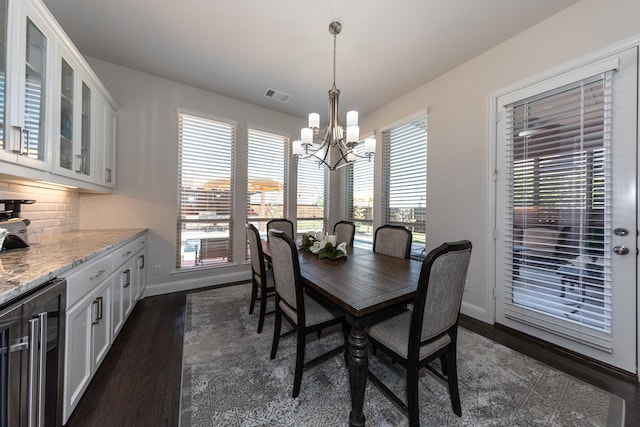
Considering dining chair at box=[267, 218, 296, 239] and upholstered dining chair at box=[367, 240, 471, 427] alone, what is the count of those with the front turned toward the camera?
1

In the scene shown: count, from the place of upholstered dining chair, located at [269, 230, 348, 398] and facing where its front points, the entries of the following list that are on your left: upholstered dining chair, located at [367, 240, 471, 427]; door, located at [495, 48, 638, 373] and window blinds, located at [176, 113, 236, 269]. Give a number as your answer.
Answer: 1

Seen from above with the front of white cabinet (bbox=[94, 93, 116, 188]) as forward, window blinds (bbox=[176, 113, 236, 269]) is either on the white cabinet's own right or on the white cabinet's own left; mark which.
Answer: on the white cabinet's own left

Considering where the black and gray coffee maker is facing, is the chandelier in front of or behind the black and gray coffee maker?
in front

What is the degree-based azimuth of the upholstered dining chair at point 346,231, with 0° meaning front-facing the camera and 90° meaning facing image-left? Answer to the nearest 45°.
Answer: approximately 45°

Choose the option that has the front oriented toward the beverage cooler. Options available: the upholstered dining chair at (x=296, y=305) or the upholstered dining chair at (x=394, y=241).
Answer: the upholstered dining chair at (x=394, y=241)

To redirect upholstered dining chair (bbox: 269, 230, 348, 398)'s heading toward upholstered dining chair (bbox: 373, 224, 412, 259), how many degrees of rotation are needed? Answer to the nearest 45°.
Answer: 0° — it already faces it

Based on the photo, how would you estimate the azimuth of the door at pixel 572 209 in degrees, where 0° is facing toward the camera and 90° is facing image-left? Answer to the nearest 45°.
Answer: approximately 45°

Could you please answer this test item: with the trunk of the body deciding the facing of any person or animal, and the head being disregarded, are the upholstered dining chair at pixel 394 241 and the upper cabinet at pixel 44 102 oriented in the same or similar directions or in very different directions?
very different directions

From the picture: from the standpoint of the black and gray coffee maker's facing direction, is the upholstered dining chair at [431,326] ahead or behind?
ahead

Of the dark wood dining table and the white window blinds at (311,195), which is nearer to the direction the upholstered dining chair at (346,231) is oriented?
the dark wood dining table

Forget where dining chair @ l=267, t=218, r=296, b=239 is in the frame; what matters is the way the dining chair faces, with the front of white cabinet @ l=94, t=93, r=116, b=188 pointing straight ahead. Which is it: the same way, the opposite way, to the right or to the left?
to the right

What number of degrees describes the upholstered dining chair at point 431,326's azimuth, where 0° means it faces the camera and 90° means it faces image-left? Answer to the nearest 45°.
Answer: approximately 135°
